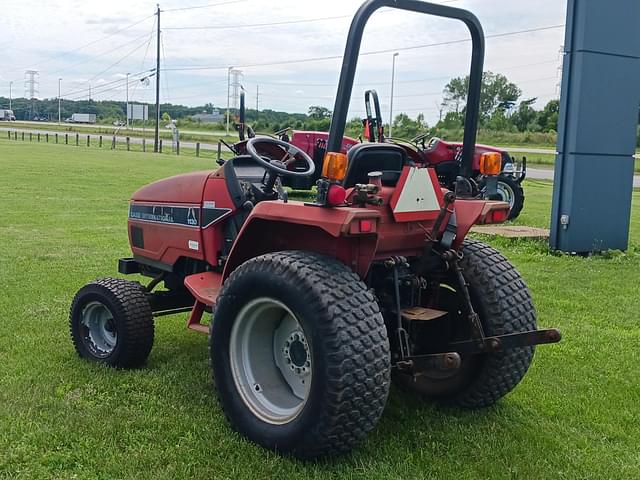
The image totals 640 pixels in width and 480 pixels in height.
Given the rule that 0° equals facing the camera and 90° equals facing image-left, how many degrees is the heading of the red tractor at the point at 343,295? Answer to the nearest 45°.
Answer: approximately 135°

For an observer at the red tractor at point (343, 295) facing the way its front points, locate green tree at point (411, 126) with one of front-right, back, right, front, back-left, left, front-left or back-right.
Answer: front-right
